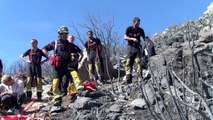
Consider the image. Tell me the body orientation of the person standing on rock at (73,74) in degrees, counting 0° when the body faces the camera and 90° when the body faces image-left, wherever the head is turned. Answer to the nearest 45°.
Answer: approximately 45°

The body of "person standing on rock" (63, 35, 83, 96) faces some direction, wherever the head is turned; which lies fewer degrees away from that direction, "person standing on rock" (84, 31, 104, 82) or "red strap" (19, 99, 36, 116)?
the red strap

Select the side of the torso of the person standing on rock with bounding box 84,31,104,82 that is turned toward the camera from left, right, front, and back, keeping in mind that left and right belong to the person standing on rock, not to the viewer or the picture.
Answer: front

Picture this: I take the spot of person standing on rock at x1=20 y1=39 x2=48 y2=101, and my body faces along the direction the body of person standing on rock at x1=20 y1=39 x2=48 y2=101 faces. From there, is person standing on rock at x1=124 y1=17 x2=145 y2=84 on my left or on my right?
on my left

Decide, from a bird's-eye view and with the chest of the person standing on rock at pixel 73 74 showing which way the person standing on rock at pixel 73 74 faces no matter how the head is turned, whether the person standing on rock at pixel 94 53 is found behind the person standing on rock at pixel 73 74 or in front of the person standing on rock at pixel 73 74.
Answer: behind

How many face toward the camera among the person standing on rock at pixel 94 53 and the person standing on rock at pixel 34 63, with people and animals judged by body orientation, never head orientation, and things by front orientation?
2

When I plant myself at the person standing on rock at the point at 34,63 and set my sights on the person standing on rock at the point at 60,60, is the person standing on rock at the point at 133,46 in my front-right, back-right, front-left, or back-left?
front-left
